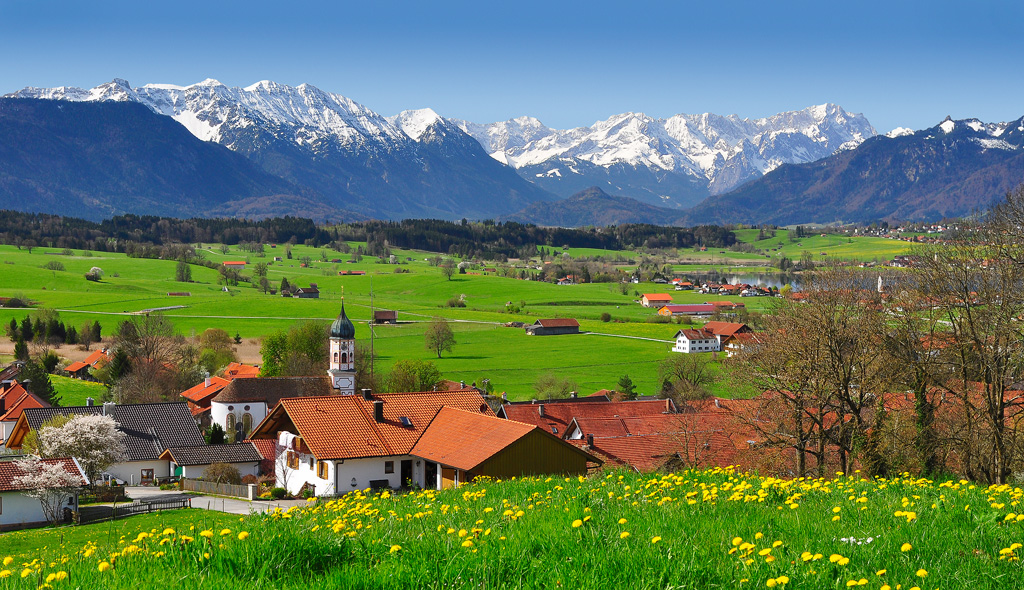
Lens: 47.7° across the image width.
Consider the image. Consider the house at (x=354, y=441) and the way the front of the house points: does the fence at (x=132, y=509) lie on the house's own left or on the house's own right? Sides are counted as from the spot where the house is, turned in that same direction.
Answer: on the house's own right

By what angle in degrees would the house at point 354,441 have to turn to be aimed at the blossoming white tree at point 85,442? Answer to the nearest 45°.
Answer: approximately 90° to its right

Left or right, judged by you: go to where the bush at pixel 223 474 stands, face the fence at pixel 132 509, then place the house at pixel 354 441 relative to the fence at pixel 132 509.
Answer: left

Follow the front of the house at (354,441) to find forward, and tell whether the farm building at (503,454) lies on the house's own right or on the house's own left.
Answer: on the house's own left

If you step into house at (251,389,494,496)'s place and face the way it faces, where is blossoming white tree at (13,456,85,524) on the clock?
The blossoming white tree is roughly at 2 o'clock from the house.

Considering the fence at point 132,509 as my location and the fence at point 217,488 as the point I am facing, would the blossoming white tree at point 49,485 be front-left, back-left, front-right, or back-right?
back-left

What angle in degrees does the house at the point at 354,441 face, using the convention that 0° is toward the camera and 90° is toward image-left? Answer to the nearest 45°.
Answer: approximately 45°
